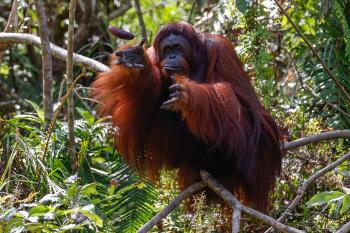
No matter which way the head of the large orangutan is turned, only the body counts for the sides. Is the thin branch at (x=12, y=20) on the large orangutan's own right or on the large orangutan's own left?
on the large orangutan's own right

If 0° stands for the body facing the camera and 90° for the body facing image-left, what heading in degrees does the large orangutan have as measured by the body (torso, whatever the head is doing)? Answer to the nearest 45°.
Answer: approximately 45°

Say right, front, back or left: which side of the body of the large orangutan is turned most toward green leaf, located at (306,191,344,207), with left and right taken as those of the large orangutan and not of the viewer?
left

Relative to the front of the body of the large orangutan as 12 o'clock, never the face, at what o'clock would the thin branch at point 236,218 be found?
The thin branch is roughly at 10 o'clock from the large orangutan.

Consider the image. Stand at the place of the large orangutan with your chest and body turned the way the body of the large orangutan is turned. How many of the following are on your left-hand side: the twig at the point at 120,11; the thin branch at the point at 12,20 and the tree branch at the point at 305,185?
1

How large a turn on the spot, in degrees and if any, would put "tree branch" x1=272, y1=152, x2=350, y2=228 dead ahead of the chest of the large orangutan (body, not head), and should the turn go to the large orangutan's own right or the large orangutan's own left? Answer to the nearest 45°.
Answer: approximately 90° to the large orangutan's own left
